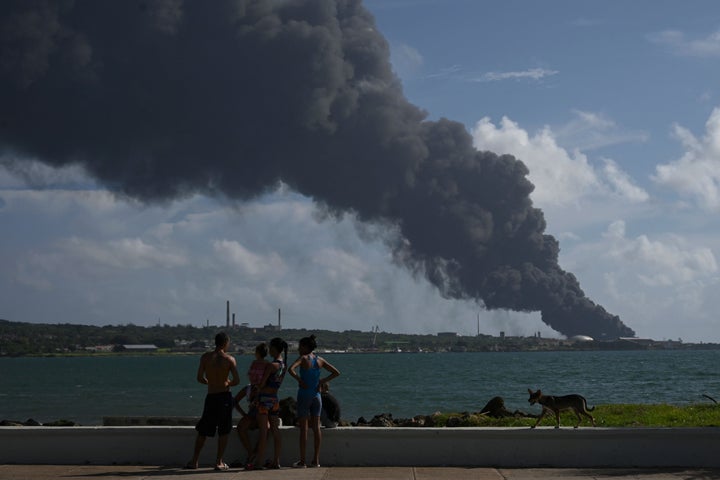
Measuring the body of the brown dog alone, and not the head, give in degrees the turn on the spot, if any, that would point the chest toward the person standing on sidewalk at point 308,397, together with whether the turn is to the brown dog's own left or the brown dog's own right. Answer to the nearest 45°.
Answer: approximately 45° to the brown dog's own left

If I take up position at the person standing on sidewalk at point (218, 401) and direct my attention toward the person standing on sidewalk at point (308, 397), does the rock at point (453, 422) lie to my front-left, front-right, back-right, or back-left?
front-left

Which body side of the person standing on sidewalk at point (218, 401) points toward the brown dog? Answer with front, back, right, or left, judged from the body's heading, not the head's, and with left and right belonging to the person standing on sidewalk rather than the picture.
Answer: right

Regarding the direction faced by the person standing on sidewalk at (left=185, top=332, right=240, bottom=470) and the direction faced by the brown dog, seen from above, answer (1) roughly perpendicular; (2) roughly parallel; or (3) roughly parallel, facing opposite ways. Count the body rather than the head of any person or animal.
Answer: roughly perpendicular

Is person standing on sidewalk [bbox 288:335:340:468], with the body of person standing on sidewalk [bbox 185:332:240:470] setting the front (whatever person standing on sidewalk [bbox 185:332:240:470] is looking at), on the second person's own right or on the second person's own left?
on the second person's own right

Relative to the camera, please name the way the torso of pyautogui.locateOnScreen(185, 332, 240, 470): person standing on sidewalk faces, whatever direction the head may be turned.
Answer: away from the camera

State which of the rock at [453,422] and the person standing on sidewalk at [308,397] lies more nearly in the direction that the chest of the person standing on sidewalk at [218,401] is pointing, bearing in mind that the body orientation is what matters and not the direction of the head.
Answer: the rock

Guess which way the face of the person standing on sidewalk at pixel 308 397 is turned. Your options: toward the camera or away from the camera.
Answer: away from the camera

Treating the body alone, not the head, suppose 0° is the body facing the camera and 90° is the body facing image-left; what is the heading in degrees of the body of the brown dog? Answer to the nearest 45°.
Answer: approximately 90°

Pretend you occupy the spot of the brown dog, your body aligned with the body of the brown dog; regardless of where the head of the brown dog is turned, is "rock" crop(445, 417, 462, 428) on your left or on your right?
on your right

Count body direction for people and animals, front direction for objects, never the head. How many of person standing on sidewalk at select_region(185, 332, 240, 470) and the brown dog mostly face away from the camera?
1
